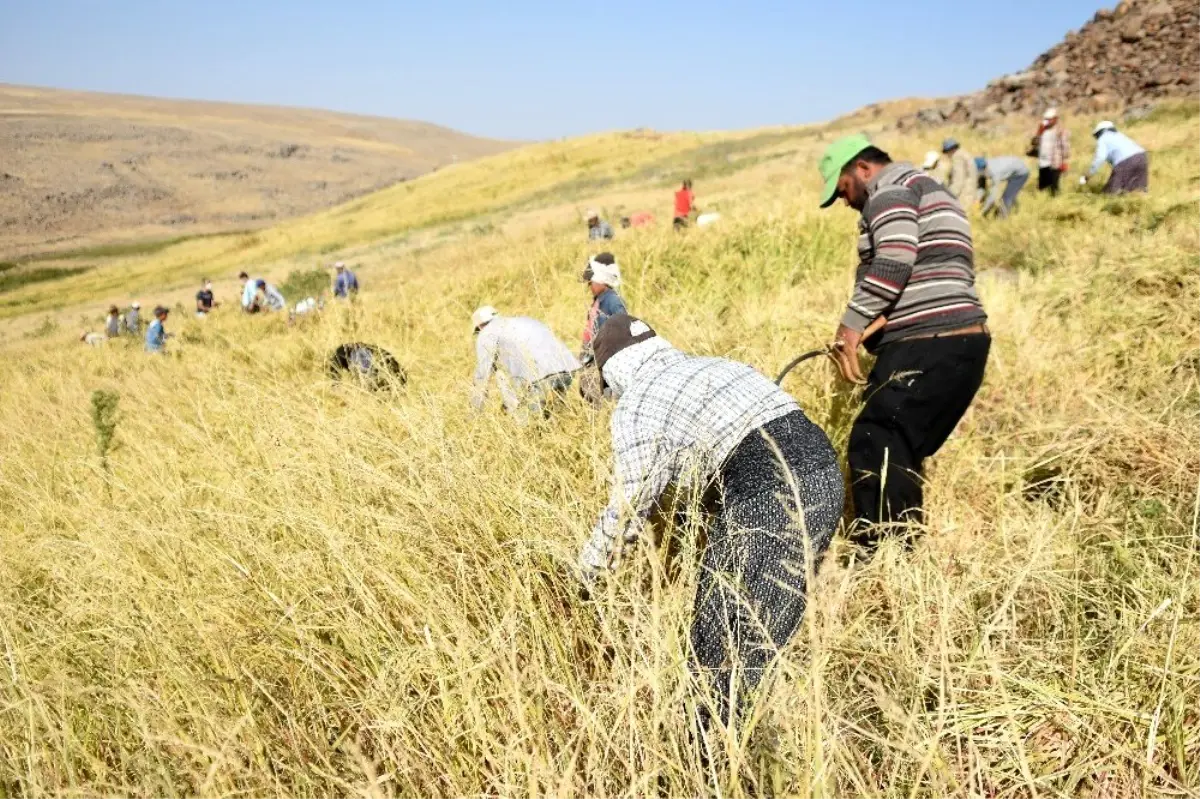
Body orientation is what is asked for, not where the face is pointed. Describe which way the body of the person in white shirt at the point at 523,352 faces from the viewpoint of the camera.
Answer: to the viewer's left

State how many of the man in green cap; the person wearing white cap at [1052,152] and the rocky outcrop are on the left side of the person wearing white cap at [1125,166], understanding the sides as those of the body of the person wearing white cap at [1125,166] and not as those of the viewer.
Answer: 1

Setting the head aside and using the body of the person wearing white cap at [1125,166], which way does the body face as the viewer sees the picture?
to the viewer's left

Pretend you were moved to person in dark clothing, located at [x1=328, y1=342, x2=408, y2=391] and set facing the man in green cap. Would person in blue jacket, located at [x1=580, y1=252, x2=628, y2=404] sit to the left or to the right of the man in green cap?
left

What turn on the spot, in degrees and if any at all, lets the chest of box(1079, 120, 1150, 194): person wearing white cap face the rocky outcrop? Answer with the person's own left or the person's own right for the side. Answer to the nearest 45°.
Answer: approximately 90° to the person's own right

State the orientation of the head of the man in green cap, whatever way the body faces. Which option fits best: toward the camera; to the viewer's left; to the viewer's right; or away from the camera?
to the viewer's left

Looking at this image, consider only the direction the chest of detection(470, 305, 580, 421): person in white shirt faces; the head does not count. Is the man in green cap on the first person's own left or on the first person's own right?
on the first person's own left
